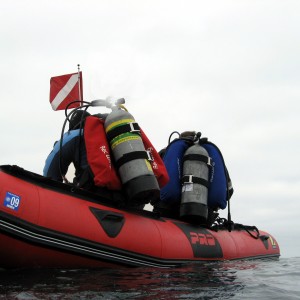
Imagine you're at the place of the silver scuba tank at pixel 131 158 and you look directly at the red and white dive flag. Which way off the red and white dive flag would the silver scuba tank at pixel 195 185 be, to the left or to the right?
right

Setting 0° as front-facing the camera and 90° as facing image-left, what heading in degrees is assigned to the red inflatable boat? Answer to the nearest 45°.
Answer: approximately 45°
